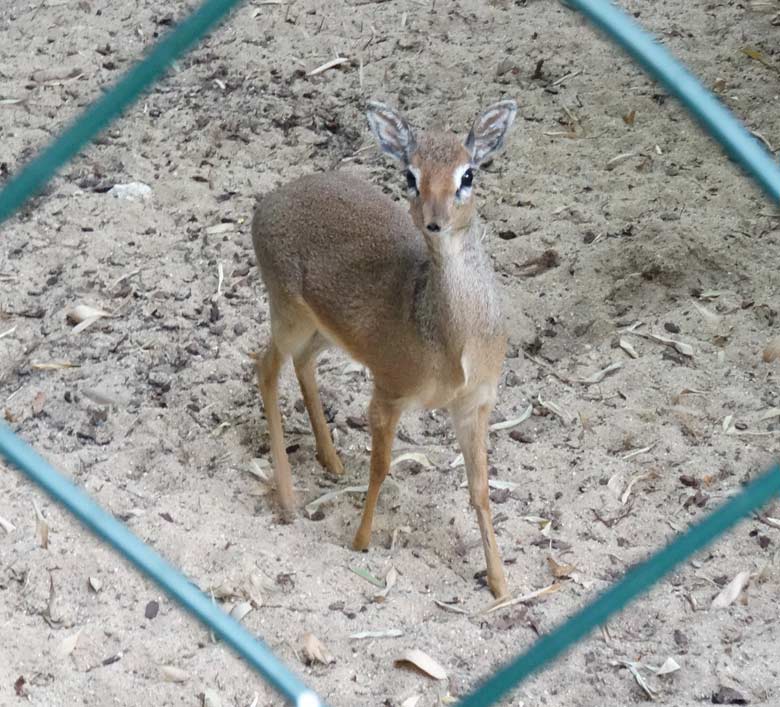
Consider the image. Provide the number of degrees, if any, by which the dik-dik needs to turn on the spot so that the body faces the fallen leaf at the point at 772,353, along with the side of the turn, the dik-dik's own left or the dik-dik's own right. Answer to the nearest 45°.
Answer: approximately 45° to the dik-dik's own left

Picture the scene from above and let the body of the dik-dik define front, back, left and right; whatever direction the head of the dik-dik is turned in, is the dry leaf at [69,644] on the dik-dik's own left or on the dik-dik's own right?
on the dik-dik's own right

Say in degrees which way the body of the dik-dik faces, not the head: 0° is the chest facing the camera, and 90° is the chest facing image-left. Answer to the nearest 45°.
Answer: approximately 315°

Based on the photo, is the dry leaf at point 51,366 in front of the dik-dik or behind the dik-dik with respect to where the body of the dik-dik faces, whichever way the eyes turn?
behind

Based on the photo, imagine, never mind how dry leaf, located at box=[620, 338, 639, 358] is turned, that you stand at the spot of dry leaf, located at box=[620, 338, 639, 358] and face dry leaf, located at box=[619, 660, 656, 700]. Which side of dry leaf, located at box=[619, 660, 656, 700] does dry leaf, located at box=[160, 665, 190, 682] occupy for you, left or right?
right

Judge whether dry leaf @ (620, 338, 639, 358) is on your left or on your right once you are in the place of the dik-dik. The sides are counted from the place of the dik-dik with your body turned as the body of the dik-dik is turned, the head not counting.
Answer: on your left

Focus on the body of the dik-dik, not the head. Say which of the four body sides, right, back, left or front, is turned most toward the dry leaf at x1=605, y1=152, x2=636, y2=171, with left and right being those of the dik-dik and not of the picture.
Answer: left

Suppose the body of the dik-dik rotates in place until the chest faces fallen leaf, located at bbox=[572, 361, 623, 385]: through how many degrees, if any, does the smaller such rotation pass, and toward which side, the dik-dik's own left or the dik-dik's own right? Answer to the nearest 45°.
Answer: approximately 90° to the dik-dik's own left

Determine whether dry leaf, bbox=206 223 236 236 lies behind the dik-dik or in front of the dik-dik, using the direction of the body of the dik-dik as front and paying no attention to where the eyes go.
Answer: behind

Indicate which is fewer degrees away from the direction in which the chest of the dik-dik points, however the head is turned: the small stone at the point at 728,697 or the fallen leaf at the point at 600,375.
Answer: the small stone

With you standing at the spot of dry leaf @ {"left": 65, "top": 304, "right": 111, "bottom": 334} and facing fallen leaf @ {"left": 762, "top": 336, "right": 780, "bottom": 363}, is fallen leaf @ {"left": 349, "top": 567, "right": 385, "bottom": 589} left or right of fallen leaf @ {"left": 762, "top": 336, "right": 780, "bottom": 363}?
right

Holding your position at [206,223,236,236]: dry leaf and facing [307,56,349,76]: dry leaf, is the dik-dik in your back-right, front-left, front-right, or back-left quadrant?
back-right
